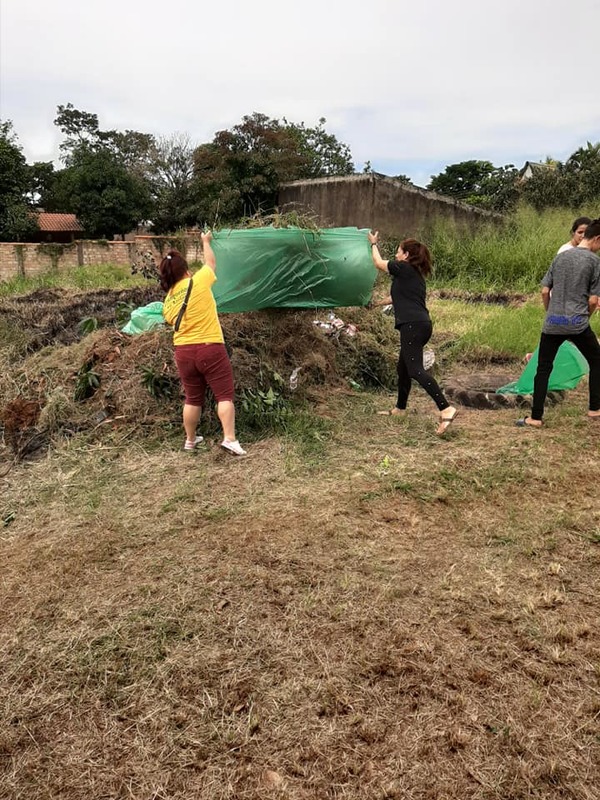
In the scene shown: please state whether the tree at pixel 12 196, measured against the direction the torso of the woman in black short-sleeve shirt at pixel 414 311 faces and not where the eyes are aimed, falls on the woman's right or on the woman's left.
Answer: on the woman's right

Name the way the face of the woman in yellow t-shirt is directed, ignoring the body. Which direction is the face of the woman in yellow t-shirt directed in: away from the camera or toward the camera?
away from the camera

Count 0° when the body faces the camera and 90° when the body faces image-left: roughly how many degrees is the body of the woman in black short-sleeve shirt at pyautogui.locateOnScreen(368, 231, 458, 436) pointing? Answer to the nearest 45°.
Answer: approximately 90°

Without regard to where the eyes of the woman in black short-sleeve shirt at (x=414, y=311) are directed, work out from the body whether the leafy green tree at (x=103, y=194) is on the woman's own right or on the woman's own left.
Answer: on the woman's own right

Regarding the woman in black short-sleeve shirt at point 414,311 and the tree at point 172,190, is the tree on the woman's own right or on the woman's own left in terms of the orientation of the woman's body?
on the woman's own right

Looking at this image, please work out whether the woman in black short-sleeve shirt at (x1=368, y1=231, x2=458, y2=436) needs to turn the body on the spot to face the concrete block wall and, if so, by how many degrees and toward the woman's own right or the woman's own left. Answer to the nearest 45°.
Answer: approximately 90° to the woman's own right

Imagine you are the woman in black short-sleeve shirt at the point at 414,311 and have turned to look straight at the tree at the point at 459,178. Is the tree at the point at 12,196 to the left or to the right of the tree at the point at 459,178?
left

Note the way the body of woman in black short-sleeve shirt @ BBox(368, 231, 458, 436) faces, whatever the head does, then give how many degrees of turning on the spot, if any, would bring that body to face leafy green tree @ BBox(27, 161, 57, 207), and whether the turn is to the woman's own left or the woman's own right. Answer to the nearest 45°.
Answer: approximately 45° to the woman's own right

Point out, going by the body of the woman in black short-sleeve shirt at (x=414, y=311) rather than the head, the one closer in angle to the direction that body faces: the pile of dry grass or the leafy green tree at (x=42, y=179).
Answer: the pile of dry grass

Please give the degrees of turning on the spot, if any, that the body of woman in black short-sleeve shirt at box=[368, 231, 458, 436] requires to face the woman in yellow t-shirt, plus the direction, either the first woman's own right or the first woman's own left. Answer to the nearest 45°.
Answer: approximately 45° to the first woman's own left
